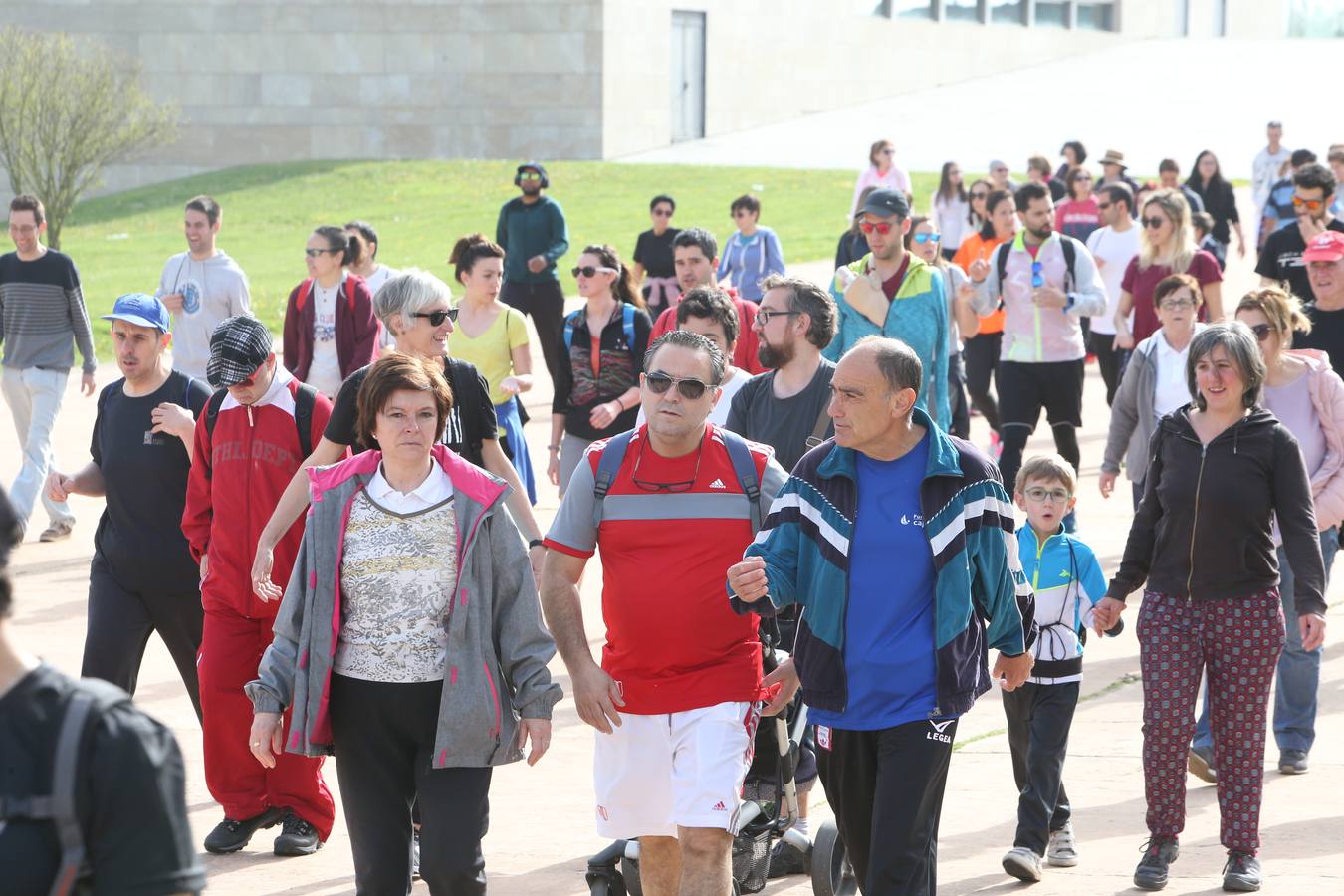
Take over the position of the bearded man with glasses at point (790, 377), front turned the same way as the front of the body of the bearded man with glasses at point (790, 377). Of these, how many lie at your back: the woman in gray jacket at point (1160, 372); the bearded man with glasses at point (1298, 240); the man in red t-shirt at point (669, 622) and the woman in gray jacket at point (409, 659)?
2

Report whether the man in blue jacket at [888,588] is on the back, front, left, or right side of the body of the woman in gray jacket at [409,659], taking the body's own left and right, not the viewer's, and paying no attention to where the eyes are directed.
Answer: left

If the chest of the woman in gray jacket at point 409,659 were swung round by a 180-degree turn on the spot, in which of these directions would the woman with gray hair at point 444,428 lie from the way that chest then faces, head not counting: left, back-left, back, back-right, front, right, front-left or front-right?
front

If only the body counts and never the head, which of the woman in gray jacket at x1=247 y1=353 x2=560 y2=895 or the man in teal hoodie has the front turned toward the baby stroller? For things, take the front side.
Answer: the man in teal hoodie

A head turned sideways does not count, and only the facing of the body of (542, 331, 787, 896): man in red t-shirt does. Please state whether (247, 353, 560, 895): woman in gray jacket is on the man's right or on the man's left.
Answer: on the man's right

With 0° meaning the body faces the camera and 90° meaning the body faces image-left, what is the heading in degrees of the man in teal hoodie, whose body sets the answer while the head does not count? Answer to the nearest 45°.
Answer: approximately 0°

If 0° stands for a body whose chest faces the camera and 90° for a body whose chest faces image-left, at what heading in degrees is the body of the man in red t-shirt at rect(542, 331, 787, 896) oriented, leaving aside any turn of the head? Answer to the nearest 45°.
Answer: approximately 0°

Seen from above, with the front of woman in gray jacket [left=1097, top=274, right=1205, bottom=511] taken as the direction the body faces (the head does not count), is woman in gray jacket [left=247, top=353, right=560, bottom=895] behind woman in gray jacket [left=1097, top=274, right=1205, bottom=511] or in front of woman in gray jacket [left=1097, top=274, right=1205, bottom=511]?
in front
